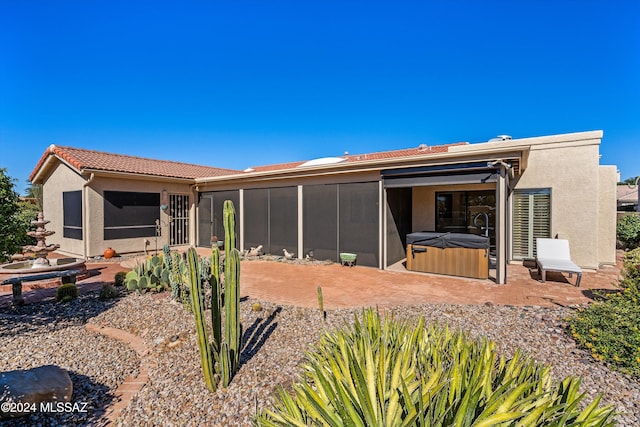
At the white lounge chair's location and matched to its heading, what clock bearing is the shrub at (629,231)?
The shrub is roughly at 8 o'clock from the white lounge chair.

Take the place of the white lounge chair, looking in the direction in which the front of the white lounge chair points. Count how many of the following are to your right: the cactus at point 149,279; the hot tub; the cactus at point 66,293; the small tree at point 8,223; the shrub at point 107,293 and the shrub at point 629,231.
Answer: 5

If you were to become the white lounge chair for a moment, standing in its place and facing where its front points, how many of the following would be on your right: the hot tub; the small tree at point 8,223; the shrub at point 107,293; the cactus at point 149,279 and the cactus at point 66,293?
5

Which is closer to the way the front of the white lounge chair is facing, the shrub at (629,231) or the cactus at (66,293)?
the cactus

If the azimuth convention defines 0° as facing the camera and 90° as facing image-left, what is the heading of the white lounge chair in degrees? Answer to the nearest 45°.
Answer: approximately 315°

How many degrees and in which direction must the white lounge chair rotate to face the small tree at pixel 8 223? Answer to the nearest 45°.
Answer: approximately 90° to its right

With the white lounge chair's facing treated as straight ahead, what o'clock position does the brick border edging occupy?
The brick border edging is roughly at 2 o'clock from the white lounge chair.

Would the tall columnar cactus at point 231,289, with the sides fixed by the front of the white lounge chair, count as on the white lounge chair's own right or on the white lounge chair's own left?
on the white lounge chair's own right

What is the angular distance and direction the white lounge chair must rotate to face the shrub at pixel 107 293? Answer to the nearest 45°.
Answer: approximately 90° to its right

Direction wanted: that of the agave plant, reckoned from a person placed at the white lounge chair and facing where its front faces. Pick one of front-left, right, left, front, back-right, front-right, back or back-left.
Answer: front-right

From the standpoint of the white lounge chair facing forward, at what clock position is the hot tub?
The hot tub is roughly at 3 o'clock from the white lounge chair.

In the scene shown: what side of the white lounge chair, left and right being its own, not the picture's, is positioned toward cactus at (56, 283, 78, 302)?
right

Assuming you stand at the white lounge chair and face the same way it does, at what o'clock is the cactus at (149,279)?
The cactus is roughly at 3 o'clock from the white lounge chair.
